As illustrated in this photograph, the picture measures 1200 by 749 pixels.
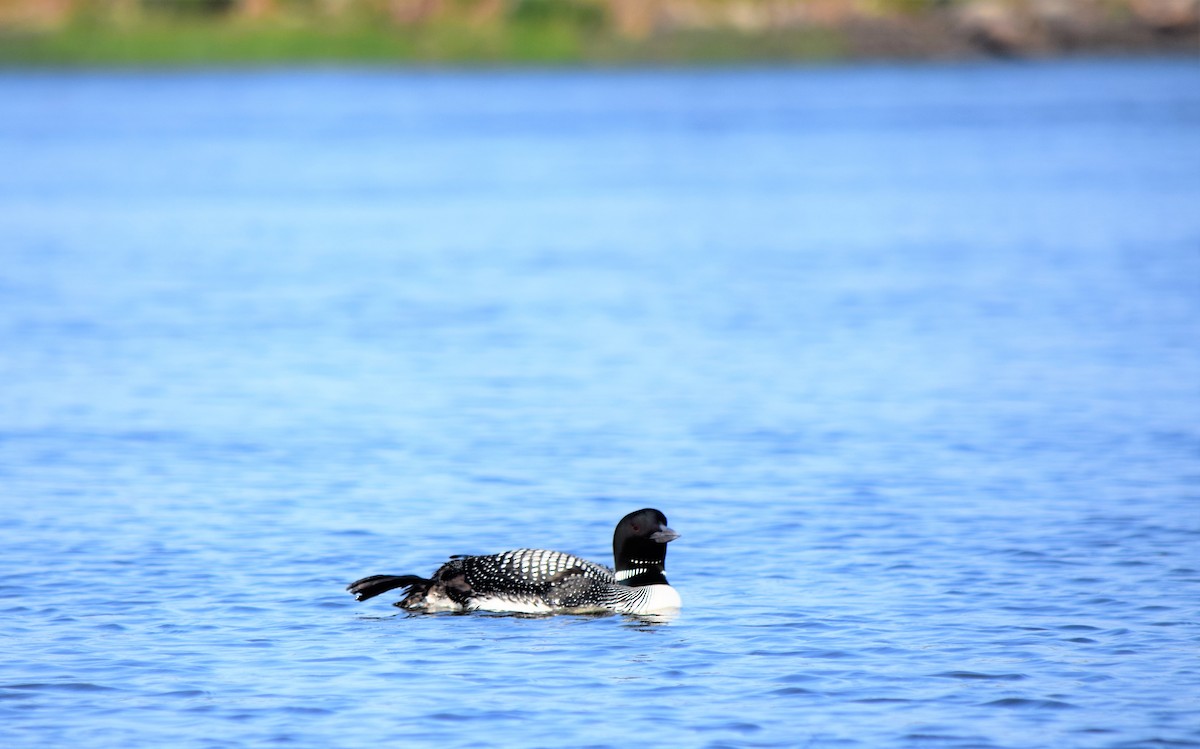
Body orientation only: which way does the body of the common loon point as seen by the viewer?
to the viewer's right
